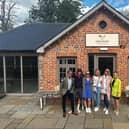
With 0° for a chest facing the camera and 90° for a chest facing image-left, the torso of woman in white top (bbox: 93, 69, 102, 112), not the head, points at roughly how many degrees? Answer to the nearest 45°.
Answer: approximately 0°

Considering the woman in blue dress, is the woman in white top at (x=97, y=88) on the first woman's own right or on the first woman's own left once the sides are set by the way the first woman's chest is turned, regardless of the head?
on the first woman's own left

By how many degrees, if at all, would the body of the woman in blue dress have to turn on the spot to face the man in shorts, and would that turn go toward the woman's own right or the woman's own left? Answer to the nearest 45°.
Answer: approximately 90° to the woman's own right

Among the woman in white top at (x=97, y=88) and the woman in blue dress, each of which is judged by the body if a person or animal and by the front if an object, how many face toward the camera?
2

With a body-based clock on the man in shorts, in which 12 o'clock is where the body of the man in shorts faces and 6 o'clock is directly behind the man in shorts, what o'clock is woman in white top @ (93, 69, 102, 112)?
The woman in white top is roughly at 9 o'clock from the man in shorts.

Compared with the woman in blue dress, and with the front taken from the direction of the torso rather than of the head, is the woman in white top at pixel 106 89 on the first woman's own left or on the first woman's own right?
on the first woman's own left
